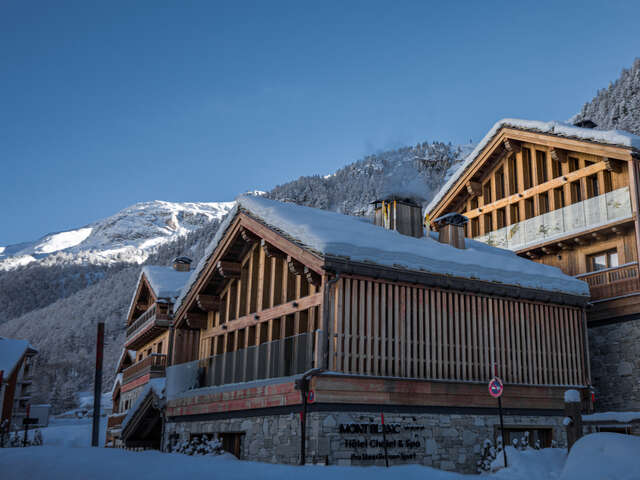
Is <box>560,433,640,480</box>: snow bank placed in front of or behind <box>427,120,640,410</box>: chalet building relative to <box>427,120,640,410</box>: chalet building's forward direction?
in front

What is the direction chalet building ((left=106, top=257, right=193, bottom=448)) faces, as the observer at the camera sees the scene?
facing the viewer and to the left of the viewer

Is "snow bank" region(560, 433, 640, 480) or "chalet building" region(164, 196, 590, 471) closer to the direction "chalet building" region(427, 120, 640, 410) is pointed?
the chalet building

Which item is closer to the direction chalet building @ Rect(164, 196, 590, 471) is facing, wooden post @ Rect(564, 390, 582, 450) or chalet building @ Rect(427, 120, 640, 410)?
the wooden post

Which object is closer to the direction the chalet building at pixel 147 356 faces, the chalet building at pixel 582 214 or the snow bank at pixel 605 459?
the snow bank

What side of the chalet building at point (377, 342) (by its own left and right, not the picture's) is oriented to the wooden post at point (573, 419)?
left

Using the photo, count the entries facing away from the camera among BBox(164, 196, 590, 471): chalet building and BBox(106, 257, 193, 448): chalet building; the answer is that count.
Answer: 0

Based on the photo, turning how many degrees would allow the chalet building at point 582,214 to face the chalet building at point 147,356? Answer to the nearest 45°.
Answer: approximately 45° to its right

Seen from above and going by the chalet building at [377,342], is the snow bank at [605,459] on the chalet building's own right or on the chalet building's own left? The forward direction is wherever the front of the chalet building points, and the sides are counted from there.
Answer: on the chalet building's own left
